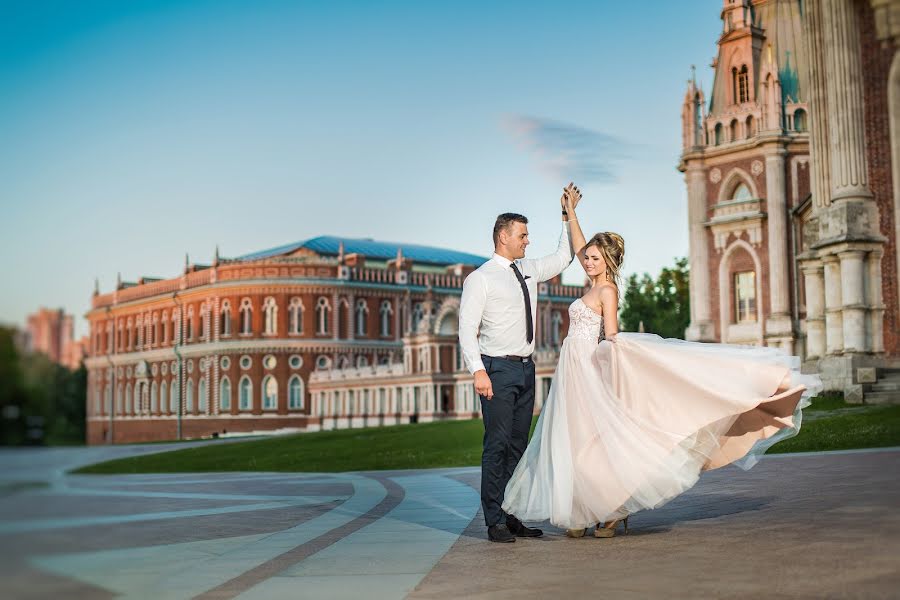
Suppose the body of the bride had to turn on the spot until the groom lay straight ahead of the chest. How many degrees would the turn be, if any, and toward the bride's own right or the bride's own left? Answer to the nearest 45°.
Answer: approximately 45° to the bride's own right

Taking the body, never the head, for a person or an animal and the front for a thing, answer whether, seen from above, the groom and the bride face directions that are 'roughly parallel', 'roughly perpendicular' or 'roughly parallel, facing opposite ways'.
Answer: roughly perpendicular

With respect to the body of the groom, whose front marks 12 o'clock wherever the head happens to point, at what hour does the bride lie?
The bride is roughly at 11 o'clock from the groom.

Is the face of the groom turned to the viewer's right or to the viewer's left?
to the viewer's right

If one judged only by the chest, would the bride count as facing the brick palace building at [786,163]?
no

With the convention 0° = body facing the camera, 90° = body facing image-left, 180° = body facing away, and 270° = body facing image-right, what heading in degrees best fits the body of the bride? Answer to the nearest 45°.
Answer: approximately 45°

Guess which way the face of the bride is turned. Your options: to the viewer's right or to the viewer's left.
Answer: to the viewer's left

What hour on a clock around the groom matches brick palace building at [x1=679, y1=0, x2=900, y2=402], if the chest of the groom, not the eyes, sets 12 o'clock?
The brick palace building is roughly at 8 o'clock from the groom.

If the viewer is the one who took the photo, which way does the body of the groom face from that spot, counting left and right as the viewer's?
facing the viewer and to the right of the viewer
